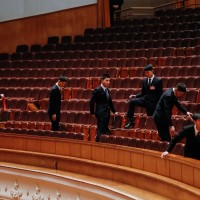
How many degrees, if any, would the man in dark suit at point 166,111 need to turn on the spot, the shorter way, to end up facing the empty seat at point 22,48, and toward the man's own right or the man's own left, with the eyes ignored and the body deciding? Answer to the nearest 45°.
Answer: approximately 135° to the man's own left

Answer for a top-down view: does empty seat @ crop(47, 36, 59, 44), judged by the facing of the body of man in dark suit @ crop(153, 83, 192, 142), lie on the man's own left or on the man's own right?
on the man's own left

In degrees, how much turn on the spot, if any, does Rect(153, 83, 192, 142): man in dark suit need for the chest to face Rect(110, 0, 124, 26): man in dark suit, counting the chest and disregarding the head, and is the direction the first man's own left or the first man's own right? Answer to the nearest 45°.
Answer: approximately 90° to the first man's own left

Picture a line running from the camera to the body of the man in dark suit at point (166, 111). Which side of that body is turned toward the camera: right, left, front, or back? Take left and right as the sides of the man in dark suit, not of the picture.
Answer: right

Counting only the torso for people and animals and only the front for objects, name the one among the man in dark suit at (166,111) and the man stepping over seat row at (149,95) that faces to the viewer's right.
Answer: the man in dark suit

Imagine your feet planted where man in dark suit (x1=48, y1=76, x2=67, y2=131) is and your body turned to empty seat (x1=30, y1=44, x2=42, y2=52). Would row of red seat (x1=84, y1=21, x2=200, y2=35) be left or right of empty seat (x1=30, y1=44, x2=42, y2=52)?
right

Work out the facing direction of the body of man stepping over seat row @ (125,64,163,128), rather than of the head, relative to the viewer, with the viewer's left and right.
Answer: facing the viewer and to the left of the viewer

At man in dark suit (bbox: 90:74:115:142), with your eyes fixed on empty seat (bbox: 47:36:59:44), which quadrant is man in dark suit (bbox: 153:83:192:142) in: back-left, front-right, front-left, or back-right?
back-right
